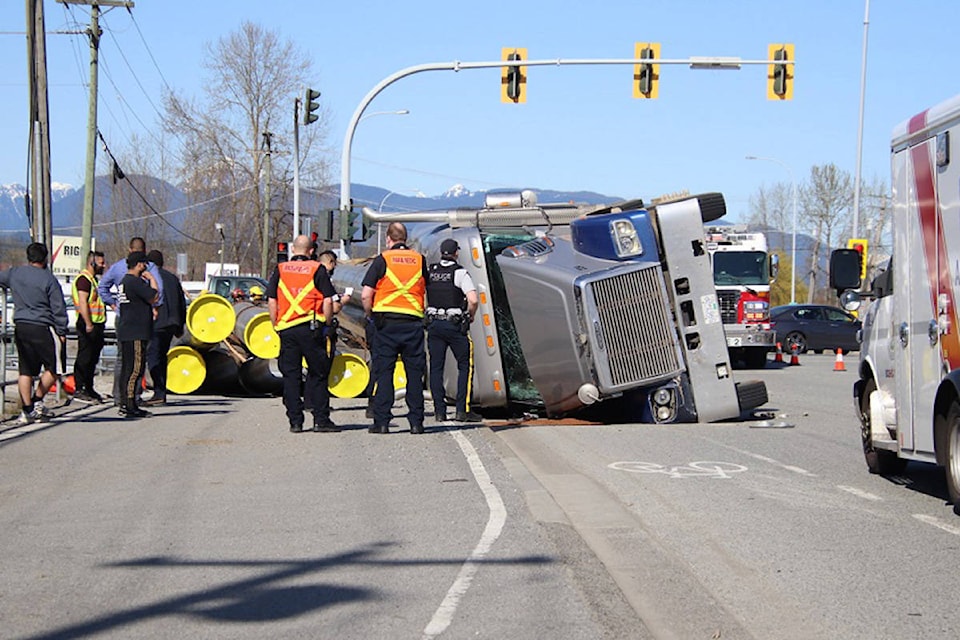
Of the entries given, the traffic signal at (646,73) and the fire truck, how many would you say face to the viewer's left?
0

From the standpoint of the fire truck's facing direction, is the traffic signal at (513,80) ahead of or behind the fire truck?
ahead

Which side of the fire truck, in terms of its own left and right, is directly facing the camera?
front

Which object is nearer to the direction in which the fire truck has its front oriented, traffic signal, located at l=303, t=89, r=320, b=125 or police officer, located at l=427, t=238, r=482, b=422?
the police officer

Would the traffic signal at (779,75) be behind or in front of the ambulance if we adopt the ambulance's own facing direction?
in front

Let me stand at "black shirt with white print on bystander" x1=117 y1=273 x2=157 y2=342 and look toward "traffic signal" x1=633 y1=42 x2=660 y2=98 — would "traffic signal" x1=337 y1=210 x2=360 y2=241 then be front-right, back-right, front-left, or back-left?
front-left
